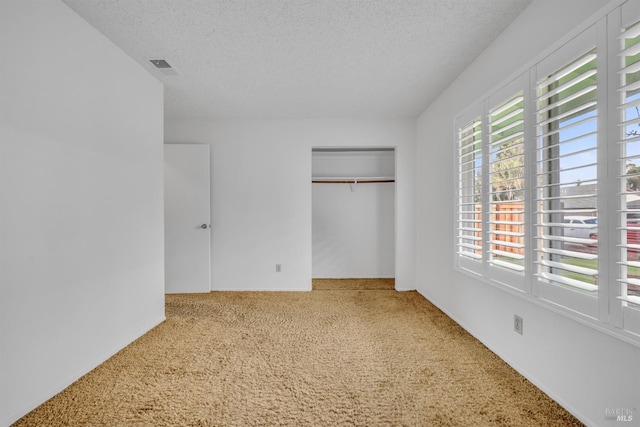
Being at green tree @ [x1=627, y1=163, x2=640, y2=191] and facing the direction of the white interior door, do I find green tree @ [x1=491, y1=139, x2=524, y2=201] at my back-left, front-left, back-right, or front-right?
front-right

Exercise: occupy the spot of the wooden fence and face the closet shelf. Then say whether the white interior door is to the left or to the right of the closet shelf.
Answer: left

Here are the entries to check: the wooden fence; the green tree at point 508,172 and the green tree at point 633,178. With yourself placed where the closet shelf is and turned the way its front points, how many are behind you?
0

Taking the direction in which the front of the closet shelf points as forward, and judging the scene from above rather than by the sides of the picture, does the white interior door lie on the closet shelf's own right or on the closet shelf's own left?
on the closet shelf's own right

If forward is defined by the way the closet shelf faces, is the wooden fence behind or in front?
in front

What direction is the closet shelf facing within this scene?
toward the camera

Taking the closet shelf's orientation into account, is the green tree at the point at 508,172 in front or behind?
behind

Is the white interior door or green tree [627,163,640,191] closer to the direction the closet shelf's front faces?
the green tree
